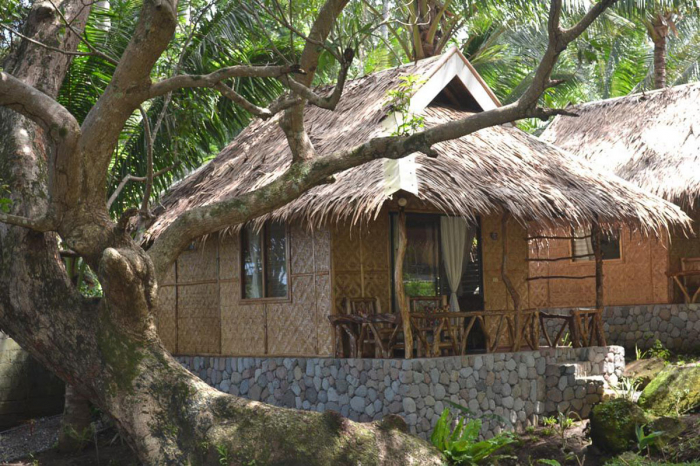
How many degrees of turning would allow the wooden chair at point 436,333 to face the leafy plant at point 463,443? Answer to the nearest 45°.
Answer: approximately 45° to its right

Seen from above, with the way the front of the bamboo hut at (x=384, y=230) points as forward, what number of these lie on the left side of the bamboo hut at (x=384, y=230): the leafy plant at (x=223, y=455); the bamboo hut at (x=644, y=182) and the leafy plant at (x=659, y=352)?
2

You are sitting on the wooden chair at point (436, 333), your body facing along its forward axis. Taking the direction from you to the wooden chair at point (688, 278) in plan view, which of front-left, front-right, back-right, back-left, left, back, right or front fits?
left

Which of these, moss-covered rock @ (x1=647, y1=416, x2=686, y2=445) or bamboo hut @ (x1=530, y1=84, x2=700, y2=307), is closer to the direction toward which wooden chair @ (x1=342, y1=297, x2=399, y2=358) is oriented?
the moss-covered rock

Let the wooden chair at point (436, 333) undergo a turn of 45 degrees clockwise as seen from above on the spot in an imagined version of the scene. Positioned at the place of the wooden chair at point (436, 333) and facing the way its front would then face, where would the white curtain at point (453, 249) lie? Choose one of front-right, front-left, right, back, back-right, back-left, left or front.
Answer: back

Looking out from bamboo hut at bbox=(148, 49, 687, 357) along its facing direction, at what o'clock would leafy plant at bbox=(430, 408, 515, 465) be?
The leafy plant is roughly at 1 o'clock from the bamboo hut.

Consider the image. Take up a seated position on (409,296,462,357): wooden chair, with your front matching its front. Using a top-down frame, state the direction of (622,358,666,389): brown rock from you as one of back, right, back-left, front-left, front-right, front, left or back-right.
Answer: left

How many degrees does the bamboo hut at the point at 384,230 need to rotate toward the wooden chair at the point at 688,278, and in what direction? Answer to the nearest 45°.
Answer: approximately 90° to its left

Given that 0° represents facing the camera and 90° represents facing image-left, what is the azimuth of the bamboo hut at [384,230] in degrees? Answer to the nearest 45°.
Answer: approximately 315°

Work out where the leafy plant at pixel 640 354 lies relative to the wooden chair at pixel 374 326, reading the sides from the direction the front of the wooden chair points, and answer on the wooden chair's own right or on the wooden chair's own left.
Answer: on the wooden chair's own left

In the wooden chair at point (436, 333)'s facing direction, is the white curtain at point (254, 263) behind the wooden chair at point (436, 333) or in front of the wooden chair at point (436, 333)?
behind

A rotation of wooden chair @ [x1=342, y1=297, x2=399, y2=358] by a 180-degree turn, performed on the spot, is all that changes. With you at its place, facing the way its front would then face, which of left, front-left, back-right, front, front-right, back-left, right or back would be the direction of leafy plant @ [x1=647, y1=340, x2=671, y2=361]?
right

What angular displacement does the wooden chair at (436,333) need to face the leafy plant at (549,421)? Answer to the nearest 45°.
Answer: approximately 90° to its left

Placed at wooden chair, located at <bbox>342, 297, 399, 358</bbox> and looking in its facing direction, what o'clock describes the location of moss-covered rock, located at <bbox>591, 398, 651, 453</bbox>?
The moss-covered rock is roughly at 11 o'clock from the wooden chair.

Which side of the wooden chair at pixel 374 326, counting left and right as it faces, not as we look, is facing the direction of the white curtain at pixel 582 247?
left

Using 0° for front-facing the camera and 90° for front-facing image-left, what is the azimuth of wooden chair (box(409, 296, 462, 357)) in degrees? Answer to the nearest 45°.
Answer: approximately 315°

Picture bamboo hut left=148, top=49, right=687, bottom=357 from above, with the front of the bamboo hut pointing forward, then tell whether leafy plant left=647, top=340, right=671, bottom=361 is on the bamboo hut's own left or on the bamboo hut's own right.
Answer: on the bamboo hut's own left
